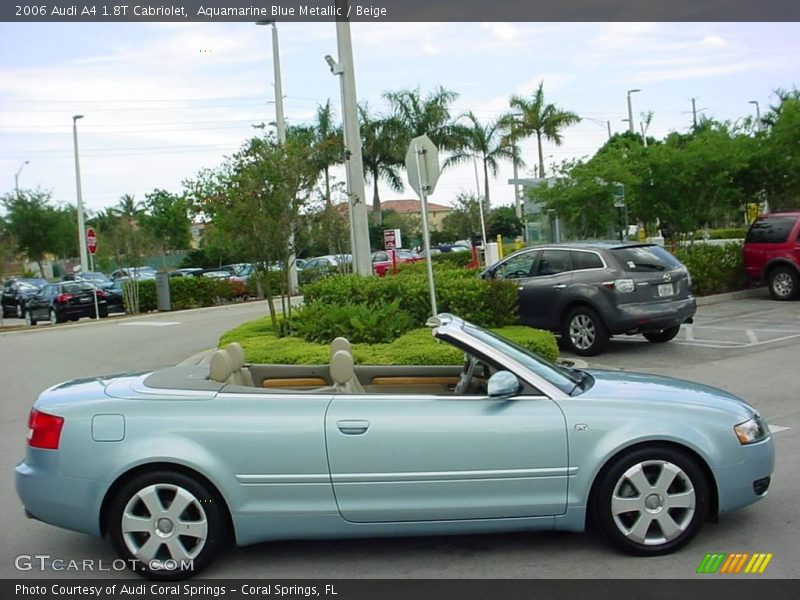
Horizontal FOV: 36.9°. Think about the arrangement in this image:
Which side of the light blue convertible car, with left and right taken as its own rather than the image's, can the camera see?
right

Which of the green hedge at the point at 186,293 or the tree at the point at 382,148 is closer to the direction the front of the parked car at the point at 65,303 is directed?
the tree

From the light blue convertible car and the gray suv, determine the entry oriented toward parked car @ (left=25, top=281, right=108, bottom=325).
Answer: the gray suv

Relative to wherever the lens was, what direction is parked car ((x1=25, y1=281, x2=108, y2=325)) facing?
facing away from the viewer and to the left of the viewer

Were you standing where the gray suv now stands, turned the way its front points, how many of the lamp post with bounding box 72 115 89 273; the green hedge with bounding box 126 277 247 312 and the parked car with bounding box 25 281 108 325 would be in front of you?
3

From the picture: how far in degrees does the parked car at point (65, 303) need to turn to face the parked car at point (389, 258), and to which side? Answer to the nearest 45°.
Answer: approximately 90° to its right

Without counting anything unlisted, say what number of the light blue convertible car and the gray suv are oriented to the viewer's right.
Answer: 1

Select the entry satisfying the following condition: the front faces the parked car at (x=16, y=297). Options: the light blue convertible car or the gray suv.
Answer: the gray suv

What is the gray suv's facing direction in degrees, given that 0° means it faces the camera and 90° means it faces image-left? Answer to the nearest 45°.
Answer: approximately 135°

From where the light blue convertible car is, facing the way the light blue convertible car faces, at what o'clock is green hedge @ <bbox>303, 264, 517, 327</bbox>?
The green hedge is roughly at 9 o'clock from the light blue convertible car.

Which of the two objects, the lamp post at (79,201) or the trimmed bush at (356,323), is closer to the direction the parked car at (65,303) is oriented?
the lamp post

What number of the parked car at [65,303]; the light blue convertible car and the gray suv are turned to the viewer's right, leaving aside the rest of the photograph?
1

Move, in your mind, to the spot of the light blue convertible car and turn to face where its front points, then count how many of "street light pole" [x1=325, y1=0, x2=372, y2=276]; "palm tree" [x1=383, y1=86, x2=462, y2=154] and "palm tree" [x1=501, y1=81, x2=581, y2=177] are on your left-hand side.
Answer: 3
